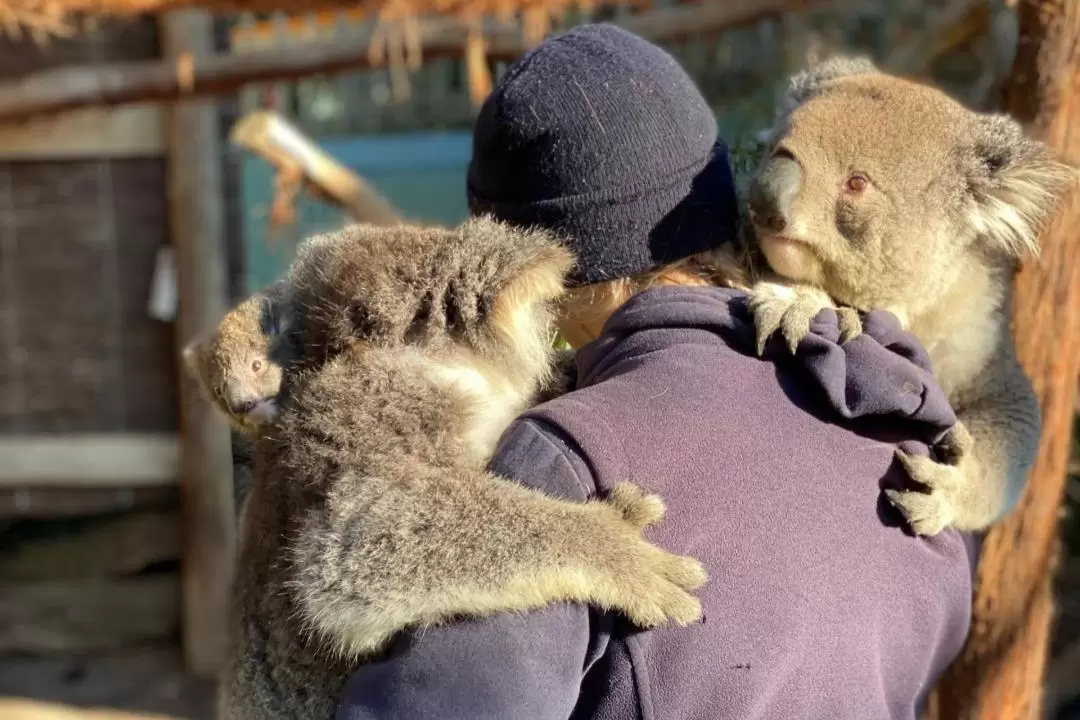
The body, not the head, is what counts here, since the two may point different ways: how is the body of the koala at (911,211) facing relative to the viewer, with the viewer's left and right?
facing the viewer and to the left of the viewer

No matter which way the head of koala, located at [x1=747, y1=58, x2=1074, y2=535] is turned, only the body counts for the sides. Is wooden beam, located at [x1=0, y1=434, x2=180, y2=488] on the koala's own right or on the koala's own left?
on the koala's own right

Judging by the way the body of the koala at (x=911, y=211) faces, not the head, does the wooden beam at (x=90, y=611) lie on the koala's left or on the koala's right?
on the koala's right

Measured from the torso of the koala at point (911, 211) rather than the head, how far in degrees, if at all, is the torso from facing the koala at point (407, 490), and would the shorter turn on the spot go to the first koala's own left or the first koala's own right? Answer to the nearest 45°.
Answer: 0° — it already faces it

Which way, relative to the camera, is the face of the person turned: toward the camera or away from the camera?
away from the camera
